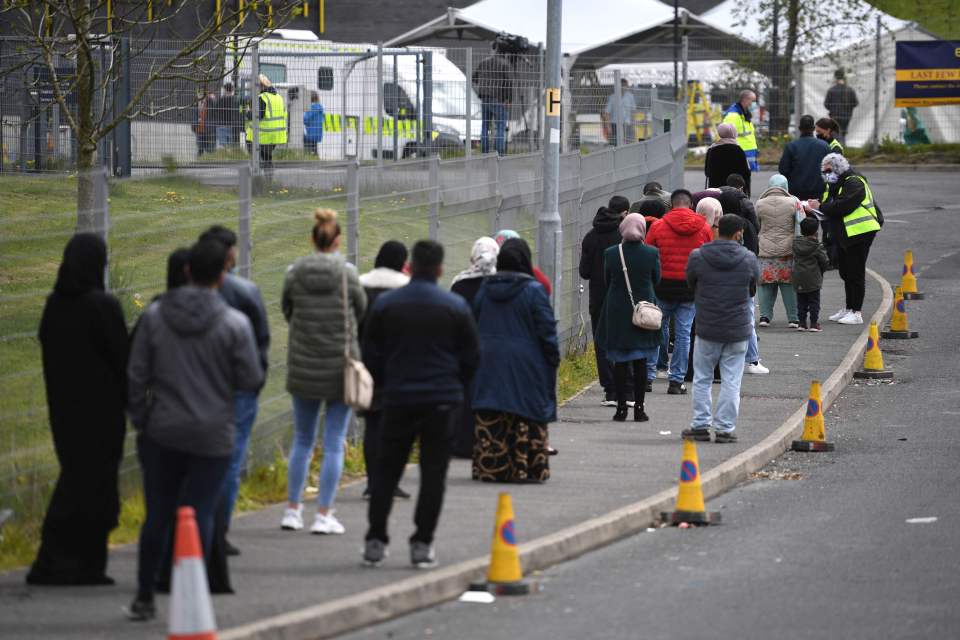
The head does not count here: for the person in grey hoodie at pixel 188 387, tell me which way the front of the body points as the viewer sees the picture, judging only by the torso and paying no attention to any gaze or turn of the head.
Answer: away from the camera

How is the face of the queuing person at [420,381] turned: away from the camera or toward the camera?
away from the camera

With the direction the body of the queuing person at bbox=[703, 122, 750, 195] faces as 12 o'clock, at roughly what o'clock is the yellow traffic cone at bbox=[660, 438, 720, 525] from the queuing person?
The yellow traffic cone is roughly at 6 o'clock from the queuing person.

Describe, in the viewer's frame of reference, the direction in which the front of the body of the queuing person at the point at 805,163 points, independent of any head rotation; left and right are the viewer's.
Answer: facing away from the viewer

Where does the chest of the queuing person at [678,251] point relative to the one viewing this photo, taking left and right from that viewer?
facing away from the viewer

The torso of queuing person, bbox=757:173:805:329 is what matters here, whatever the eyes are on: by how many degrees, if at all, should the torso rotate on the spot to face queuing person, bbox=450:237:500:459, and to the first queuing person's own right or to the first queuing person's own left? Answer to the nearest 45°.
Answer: approximately 180°

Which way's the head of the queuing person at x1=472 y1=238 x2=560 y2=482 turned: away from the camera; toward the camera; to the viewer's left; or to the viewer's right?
away from the camera

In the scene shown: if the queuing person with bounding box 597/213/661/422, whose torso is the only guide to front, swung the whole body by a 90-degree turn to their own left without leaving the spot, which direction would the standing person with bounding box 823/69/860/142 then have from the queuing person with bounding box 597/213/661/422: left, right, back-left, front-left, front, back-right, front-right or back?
right

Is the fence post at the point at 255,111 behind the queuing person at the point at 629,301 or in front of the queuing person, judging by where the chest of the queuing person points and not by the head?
in front

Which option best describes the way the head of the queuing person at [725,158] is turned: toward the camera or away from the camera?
away from the camera

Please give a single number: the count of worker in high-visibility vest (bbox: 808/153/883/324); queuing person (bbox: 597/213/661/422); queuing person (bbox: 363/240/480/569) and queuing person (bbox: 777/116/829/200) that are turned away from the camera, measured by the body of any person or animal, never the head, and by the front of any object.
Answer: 3

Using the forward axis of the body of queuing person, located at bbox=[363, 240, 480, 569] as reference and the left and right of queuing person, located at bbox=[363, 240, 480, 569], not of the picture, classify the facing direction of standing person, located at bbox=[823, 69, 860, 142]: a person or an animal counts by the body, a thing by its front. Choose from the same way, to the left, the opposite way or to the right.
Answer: the same way

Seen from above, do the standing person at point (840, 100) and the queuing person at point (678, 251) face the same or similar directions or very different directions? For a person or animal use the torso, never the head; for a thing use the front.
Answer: same or similar directions

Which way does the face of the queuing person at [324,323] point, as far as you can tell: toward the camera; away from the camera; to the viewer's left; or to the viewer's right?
away from the camera

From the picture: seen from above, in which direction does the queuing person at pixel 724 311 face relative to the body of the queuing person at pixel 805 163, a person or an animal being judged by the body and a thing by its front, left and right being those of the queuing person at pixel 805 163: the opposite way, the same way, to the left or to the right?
the same way

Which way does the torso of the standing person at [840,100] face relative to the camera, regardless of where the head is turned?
away from the camera

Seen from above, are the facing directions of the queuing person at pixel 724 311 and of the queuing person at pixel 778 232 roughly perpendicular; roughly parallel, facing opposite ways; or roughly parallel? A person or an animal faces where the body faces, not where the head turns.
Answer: roughly parallel

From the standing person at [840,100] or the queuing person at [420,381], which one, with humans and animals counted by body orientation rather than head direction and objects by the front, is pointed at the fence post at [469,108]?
the queuing person at [420,381]

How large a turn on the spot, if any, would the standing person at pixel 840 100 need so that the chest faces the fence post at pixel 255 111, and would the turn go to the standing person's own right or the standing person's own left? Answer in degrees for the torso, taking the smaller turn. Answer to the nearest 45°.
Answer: approximately 135° to the standing person's own left

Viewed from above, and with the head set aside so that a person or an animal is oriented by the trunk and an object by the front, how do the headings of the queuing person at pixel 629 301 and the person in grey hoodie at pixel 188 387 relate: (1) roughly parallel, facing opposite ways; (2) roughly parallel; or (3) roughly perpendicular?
roughly parallel
